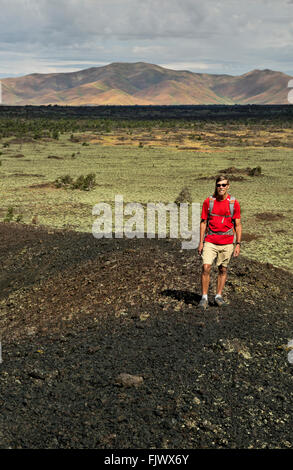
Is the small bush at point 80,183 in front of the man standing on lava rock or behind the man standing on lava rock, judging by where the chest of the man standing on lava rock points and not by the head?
behind

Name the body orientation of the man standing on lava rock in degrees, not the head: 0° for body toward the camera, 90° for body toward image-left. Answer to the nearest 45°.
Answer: approximately 0°
